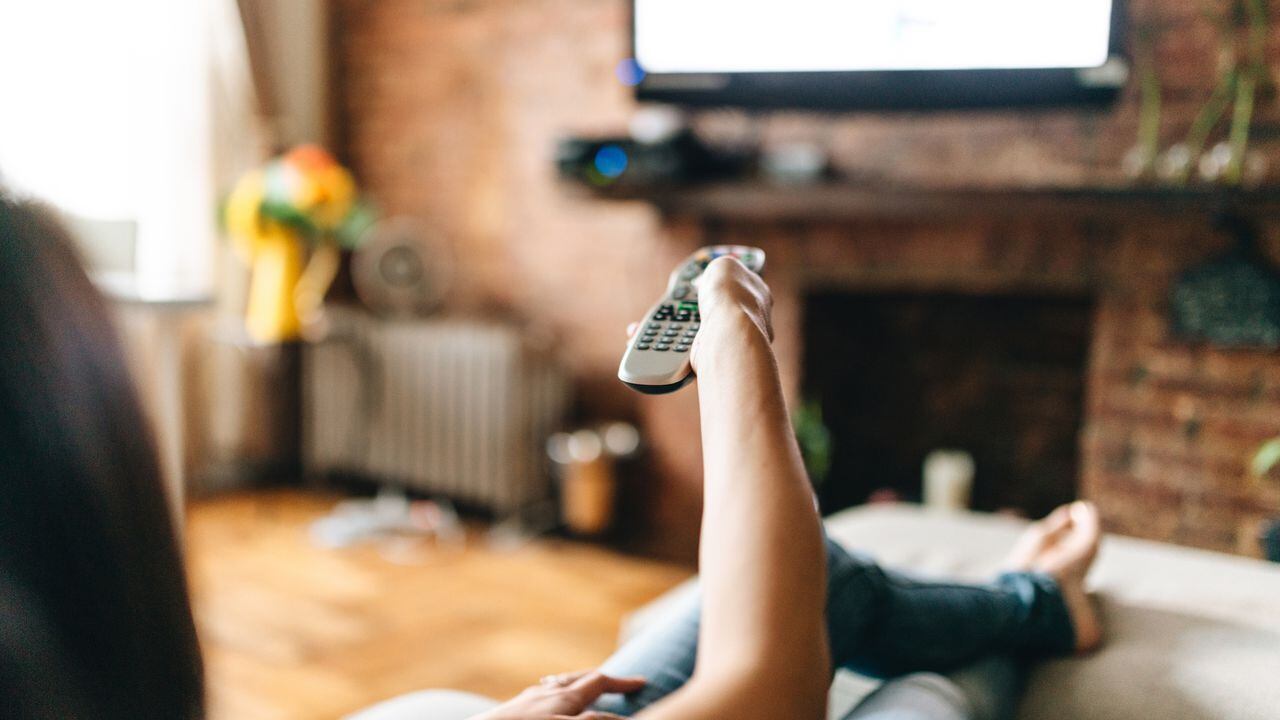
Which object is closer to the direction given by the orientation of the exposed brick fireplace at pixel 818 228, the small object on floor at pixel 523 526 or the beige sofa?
the beige sofa

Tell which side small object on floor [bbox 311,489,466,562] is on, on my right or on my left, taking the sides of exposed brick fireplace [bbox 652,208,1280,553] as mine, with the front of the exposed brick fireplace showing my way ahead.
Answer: on my right

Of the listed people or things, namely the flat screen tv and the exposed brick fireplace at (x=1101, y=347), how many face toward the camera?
2

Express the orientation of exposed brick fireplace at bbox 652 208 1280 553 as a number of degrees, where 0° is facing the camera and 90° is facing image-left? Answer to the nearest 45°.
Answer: approximately 0°

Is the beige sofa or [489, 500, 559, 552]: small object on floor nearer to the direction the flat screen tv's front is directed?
the beige sofa

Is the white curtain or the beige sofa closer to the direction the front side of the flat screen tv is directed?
the beige sofa
